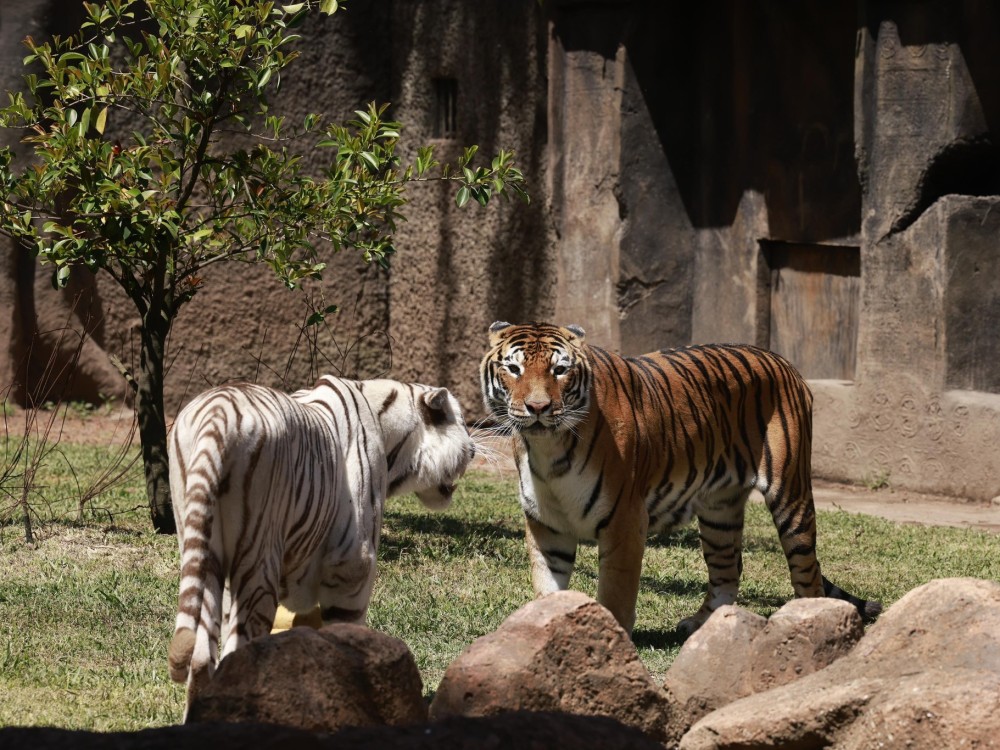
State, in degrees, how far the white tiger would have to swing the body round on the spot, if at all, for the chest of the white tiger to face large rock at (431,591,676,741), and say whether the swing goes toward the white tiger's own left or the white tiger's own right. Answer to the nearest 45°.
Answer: approximately 90° to the white tiger's own right

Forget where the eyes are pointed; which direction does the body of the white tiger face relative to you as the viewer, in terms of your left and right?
facing away from the viewer and to the right of the viewer

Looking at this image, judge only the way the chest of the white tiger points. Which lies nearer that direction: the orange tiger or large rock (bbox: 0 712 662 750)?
the orange tiger

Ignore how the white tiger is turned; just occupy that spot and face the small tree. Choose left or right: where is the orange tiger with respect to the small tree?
right

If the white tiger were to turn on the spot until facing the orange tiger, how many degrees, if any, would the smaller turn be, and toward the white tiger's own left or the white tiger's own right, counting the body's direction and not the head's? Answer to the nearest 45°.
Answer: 0° — it already faces it

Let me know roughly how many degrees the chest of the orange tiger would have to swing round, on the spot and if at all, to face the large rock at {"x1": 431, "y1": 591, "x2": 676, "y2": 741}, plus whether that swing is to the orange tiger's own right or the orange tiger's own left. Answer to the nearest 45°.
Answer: approximately 45° to the orange tiger's own left

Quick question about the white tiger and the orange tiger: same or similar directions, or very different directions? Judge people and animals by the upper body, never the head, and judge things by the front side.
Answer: very different directions

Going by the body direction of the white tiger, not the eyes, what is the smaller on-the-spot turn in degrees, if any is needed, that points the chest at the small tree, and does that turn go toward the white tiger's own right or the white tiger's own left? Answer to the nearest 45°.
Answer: approximately 45° to the white tiger's own left

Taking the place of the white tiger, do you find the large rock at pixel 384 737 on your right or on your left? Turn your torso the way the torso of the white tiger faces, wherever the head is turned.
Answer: on your right

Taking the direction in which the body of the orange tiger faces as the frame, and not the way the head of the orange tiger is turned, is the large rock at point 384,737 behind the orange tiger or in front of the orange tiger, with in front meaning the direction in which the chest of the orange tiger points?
in front

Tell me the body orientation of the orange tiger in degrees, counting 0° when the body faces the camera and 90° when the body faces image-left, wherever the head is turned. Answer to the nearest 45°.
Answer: approximately 45°

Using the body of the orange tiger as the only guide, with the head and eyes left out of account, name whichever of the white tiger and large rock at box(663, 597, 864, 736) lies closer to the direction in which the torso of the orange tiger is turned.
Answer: the white tiger

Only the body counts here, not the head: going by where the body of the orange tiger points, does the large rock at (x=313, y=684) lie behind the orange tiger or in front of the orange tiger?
in front

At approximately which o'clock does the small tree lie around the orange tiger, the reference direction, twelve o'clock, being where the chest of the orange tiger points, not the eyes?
The small tree is roughly at 2 o'clock from the orange tiger.
